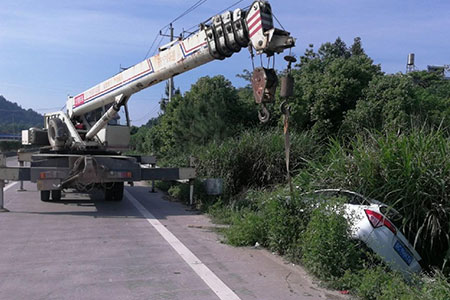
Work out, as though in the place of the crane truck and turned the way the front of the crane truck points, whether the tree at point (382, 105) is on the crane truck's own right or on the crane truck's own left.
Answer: on the crane truck's own right

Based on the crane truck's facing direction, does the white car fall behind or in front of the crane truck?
behind

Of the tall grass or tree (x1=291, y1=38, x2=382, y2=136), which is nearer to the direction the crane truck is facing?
the tree

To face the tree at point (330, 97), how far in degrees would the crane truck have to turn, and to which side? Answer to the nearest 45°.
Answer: approximately 45° to its right

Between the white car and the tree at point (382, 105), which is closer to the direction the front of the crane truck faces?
the tree

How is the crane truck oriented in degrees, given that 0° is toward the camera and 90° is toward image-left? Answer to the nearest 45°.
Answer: approximately 180°

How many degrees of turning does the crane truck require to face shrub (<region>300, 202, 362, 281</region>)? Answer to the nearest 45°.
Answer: approximately 135° to its right

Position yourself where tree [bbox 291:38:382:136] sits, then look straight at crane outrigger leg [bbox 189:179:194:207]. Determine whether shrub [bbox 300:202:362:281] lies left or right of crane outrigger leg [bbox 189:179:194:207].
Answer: left

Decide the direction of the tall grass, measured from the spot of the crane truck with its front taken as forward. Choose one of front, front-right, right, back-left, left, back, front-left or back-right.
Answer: back-right
